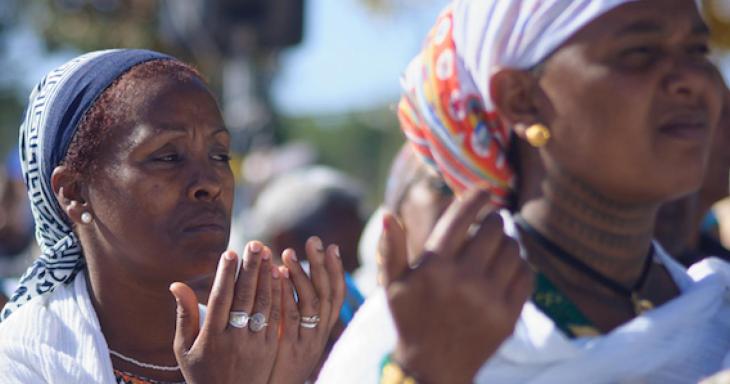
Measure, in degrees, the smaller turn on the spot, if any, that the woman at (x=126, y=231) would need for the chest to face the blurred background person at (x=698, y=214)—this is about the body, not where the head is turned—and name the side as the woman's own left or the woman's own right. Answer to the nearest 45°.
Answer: approximately 45° to the woman's own left

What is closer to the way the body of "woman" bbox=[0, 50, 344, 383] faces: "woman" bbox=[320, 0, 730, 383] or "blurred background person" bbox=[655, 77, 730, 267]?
the woman

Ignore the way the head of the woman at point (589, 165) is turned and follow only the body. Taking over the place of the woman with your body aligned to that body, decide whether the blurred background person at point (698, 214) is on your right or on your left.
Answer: on your left

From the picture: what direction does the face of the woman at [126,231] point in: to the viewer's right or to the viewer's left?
to the viewer's right

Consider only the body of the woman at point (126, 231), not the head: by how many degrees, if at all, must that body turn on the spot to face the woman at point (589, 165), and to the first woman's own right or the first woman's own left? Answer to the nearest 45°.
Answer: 0° — they already face them
